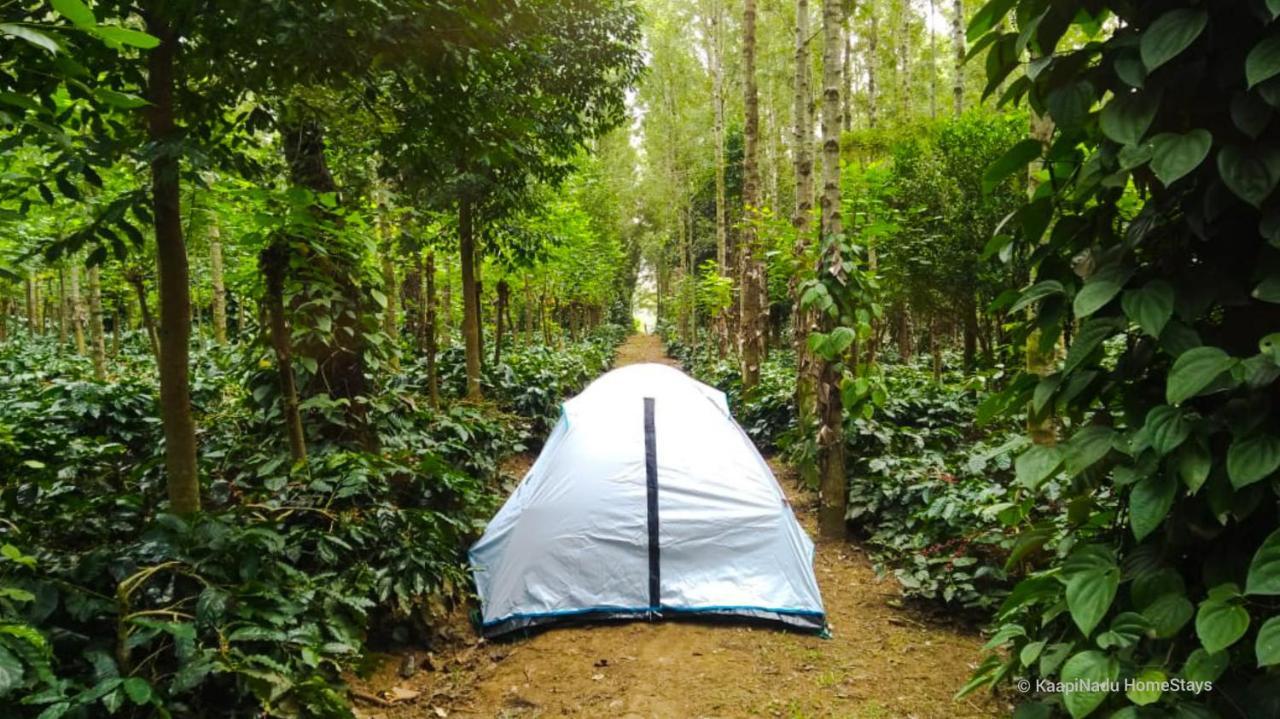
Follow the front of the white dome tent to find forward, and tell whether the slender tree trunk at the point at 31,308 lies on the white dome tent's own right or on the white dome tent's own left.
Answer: on the white dome tent's own right

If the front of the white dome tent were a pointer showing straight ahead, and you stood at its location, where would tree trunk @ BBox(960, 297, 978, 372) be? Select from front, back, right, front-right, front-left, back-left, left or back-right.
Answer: back-left

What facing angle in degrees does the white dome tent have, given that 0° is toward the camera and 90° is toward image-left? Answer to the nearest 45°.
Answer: approximately 0°

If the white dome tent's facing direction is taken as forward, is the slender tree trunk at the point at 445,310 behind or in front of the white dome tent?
behind

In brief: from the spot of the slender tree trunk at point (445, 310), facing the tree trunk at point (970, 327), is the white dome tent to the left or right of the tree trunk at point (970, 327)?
right
